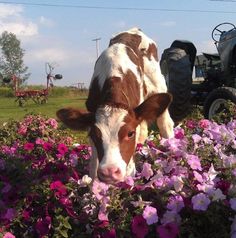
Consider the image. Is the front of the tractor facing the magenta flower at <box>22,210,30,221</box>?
no

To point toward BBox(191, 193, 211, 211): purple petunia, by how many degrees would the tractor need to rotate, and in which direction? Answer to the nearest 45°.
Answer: approximately 45° to its right

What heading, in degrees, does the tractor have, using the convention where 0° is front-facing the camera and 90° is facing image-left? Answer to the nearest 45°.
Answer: approximately 315°

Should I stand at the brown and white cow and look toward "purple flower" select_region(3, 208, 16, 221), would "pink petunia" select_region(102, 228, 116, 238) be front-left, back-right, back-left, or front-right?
front-left

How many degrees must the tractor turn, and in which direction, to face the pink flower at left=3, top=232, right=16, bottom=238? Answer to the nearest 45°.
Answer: approximately 45° to its right

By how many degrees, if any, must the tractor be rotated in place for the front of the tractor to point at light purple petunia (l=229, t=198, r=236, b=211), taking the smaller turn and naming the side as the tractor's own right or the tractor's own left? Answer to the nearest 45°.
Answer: approximately 45° to the tractor's own right

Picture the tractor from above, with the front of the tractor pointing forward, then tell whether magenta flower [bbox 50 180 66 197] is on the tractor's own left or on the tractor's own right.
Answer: on the tractor's own right

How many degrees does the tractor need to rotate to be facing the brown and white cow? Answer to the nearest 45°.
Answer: approximately 45° to its right

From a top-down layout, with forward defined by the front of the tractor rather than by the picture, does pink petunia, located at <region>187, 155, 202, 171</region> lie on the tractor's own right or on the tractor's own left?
on the tractor's own right

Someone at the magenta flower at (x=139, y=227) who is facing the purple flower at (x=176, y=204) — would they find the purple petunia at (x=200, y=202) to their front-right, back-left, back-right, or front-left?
front-right

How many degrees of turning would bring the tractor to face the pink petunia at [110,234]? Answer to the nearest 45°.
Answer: approximately 45° to its right

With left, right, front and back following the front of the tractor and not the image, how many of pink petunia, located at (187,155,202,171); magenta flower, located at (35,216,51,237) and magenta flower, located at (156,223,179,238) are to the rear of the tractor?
0

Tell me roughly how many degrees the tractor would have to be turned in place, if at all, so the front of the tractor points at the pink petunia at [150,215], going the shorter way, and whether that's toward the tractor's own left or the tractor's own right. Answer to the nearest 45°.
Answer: approximately 45° to the tractor's own right
